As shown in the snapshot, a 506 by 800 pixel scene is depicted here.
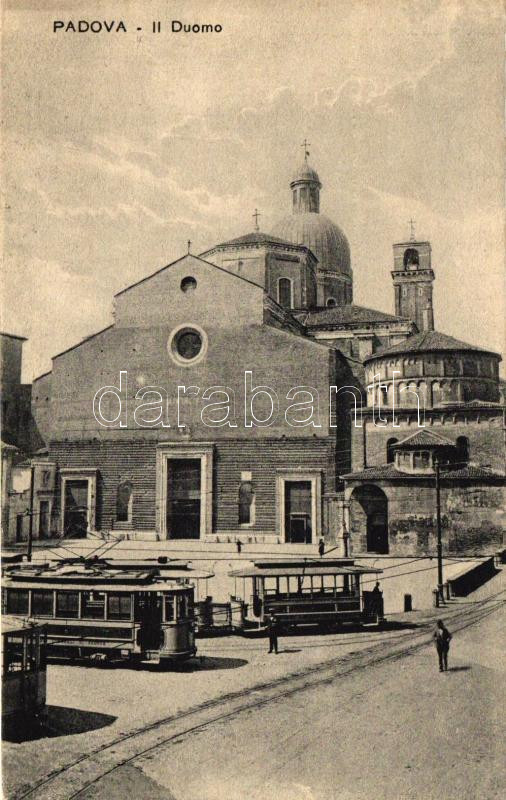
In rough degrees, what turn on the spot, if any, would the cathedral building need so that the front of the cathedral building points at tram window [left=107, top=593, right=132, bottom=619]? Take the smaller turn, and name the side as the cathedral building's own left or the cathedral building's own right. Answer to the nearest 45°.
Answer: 0° — it already faces it

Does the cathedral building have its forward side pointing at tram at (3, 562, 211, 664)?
yes

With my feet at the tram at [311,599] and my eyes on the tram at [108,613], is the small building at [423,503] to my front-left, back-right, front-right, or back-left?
back-right

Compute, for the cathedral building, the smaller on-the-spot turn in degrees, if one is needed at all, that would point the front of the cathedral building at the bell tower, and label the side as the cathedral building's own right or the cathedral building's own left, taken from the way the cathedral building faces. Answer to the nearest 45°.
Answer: approximately 135° to the cathedral building's own left

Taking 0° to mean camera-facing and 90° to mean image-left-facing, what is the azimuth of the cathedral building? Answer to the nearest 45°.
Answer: approximately 0°

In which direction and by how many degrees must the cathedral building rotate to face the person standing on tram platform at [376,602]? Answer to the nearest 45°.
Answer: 0° — it already faces them

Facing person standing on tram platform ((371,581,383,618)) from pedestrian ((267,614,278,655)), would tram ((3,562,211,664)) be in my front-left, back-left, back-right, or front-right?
back-left

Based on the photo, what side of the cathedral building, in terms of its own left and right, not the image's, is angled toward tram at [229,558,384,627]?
front
